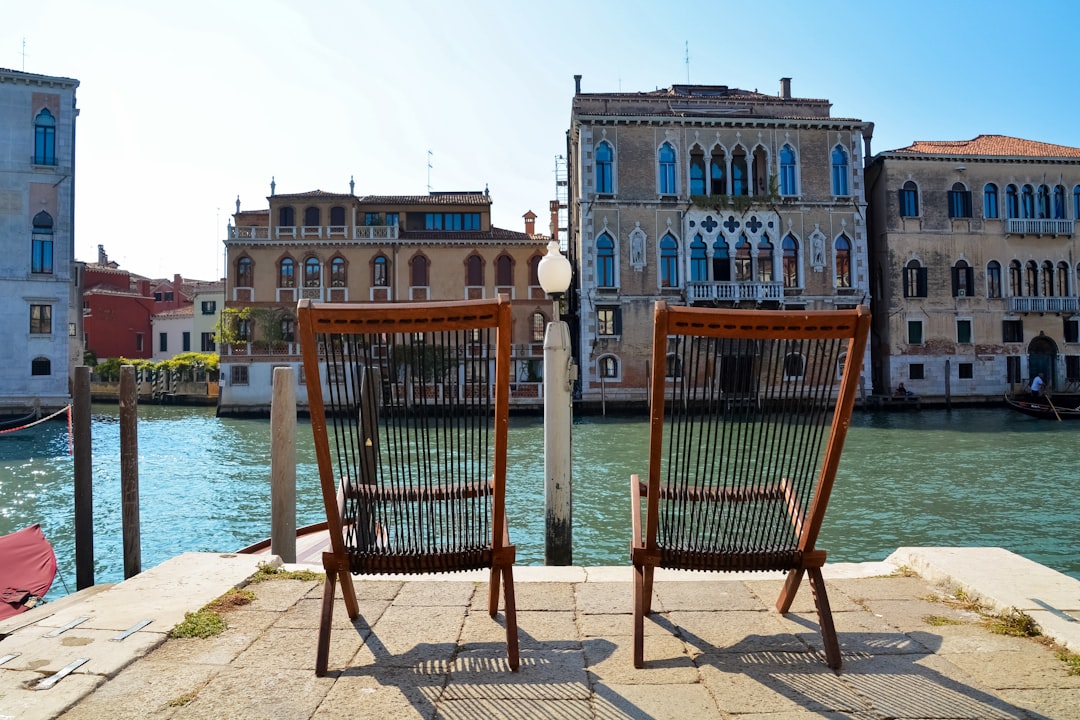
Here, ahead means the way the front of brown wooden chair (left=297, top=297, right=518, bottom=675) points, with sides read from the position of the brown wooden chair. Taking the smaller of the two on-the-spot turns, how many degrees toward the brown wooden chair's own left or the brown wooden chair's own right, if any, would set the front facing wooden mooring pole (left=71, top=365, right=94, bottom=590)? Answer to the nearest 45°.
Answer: approximately 45° to the brown wooden chair's own left

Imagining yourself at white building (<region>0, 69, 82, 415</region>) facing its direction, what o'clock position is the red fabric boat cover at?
The red fabric boat cover is roughly at 12 o'clock from the white building.

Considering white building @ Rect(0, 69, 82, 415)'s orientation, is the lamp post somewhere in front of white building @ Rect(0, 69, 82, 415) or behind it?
in front

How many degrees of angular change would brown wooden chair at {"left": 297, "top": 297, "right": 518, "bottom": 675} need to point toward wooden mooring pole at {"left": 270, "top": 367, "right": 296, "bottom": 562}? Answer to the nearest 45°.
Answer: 0° — it already faces it

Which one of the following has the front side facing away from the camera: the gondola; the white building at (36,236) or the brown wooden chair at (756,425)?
the brown wooden chair

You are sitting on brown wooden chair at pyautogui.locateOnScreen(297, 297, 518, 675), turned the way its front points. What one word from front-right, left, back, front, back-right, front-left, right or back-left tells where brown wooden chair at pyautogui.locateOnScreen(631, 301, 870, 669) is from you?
right

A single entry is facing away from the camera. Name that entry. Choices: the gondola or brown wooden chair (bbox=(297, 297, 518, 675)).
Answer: the brown wooden chair

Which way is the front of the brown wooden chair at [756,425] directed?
away from the camera

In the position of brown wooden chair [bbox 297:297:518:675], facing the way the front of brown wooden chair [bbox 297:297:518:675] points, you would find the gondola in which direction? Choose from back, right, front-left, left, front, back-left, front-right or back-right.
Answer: front-right

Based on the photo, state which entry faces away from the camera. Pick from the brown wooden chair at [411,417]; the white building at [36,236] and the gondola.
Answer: the brown wooden chair

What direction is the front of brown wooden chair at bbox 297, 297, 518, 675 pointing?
away from the camera
